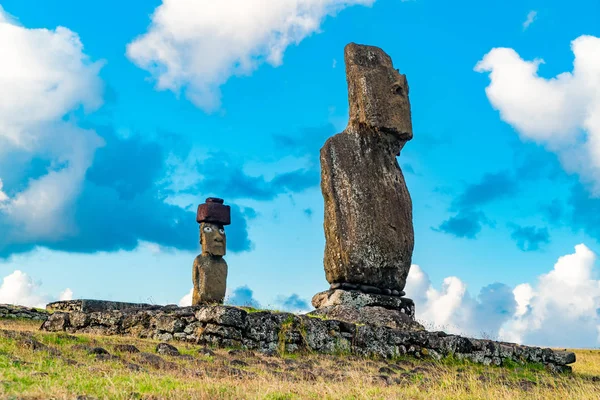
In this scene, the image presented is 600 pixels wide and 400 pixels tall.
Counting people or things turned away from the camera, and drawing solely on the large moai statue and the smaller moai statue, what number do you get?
0

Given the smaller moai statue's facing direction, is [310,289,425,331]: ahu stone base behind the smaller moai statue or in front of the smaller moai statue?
in front

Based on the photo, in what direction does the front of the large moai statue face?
to the viewer's right

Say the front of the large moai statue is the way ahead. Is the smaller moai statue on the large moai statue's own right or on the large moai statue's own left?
on the large moai statue's own left

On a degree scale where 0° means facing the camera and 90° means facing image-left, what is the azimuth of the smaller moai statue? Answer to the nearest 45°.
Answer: approximately 315°
